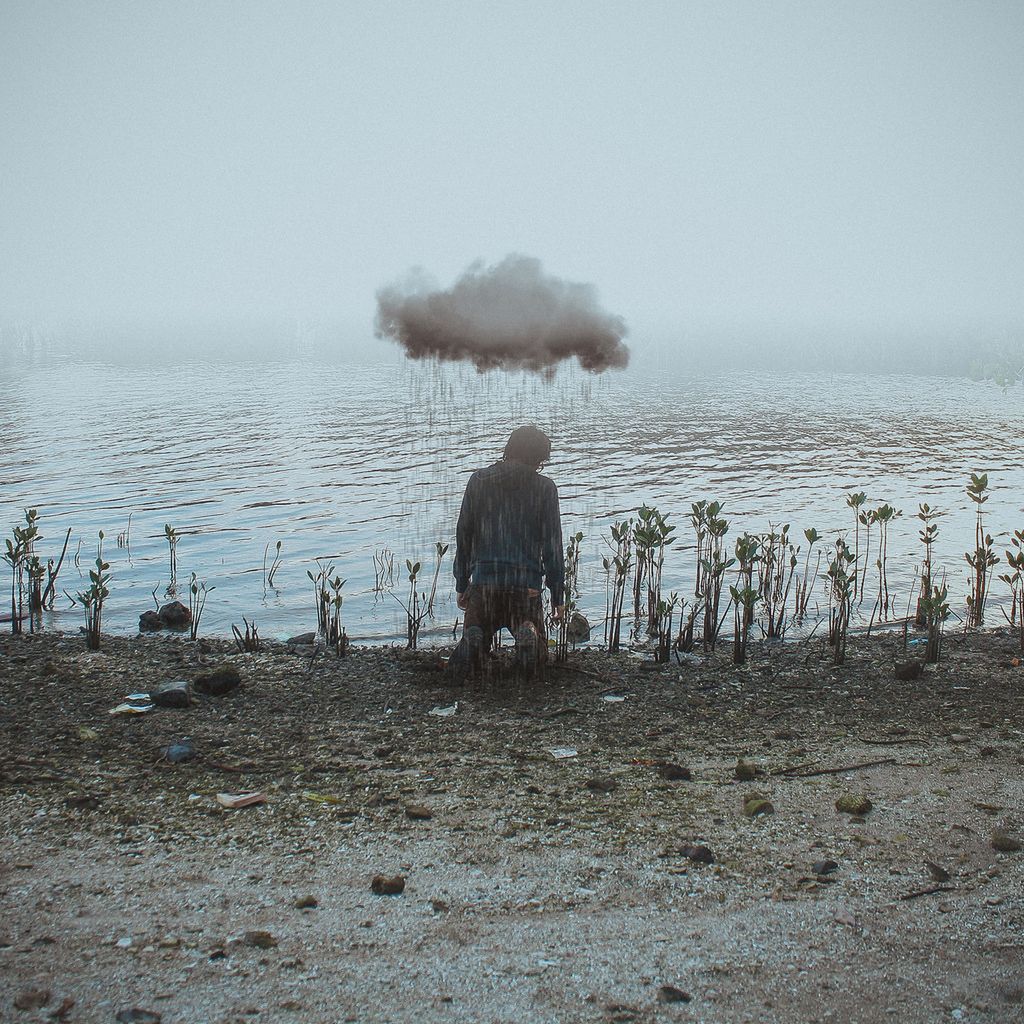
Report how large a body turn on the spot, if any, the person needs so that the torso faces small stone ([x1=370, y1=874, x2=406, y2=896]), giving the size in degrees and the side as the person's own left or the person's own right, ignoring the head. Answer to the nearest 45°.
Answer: approximately 180°

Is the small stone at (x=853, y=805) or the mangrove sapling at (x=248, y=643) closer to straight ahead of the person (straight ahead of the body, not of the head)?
the mangrove sapling

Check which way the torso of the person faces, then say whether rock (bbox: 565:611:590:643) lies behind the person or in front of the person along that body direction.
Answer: in front

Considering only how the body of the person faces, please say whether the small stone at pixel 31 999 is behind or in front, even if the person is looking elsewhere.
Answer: behind

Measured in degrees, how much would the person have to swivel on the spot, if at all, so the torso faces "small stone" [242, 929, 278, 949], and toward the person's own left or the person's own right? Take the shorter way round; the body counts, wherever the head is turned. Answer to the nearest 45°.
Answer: approximately 180°

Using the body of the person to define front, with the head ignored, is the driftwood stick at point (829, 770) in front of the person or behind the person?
behind

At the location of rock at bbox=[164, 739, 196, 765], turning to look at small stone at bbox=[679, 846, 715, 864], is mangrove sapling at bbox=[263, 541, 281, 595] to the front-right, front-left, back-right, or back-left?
back-left

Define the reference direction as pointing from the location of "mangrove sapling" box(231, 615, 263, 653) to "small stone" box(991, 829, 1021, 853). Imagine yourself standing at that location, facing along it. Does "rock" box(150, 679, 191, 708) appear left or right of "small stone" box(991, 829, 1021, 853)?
right

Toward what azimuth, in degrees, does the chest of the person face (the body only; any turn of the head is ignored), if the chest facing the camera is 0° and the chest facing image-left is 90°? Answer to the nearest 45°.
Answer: approximately 180°

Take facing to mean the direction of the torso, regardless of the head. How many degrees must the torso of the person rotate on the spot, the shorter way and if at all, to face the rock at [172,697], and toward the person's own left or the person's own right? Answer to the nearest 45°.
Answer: approximately 135° to the person's own left

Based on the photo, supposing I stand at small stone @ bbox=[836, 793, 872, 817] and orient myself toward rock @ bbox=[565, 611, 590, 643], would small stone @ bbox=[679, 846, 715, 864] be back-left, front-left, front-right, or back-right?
back-left

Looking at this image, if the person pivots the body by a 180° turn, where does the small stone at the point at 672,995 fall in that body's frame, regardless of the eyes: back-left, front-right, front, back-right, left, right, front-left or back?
front

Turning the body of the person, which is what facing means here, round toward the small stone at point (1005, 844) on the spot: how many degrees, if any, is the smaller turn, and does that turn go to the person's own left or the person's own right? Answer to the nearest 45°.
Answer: approximately 135° to the person's own right

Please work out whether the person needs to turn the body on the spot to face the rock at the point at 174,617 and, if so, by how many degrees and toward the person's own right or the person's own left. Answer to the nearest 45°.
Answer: approximately 45° to the person's own left

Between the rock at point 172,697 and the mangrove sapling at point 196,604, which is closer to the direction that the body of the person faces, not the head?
the mangrove sapling

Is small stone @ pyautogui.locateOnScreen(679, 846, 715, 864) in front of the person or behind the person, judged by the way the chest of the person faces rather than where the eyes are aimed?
behind
